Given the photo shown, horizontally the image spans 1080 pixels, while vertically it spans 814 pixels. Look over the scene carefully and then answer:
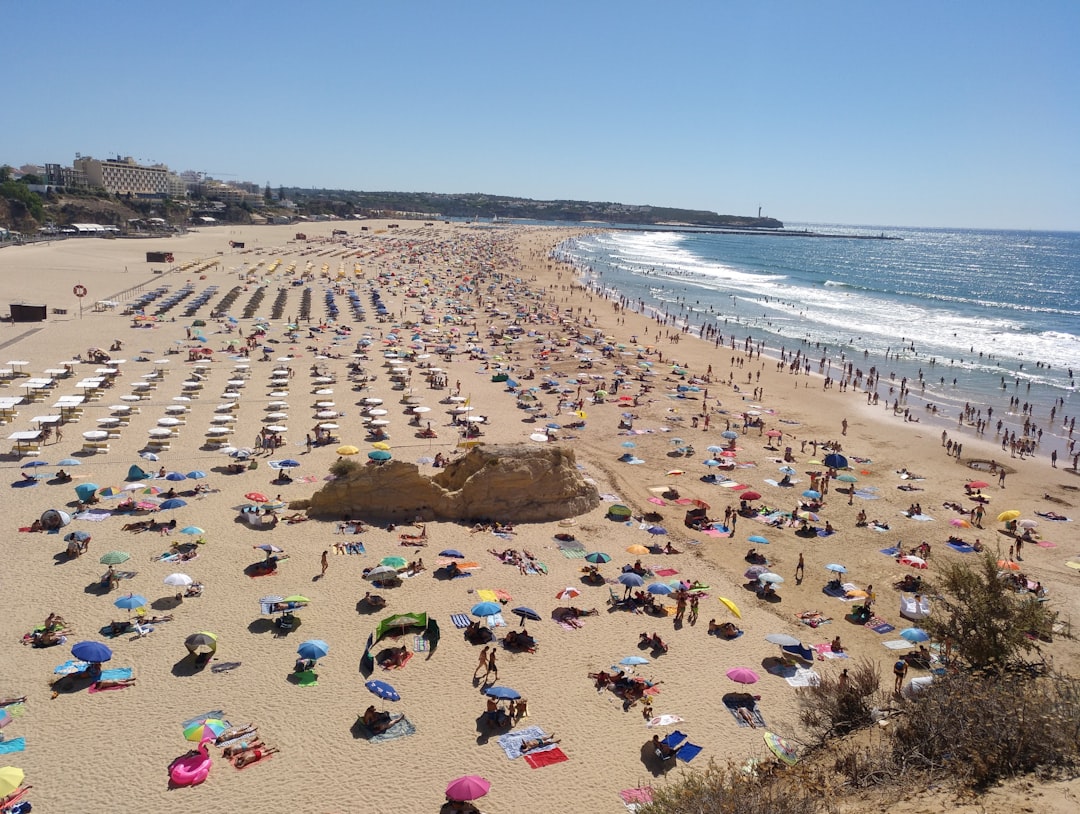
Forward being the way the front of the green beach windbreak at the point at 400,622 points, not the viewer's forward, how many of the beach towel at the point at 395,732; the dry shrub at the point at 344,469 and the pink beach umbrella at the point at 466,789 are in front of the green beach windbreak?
2

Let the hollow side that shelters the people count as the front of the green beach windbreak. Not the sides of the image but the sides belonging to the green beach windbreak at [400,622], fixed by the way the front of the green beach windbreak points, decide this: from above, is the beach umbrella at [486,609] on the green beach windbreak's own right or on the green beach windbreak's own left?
on the green beach windbreak's own left

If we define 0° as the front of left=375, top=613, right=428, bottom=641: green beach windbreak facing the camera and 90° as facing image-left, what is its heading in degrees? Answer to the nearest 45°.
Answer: approximately 0°

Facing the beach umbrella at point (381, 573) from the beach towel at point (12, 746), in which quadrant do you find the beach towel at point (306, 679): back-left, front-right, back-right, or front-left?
front-right

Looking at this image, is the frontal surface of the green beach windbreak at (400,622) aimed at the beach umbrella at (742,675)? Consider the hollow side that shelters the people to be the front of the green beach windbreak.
no

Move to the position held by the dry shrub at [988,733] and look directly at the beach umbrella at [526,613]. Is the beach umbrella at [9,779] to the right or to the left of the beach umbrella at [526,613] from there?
left

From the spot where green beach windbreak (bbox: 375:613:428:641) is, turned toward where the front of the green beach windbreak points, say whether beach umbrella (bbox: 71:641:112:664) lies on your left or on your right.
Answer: on your right

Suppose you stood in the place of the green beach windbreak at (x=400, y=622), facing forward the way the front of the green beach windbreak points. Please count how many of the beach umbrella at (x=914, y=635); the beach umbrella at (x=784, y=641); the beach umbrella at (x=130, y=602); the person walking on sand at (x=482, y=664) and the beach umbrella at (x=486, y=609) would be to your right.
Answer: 1
